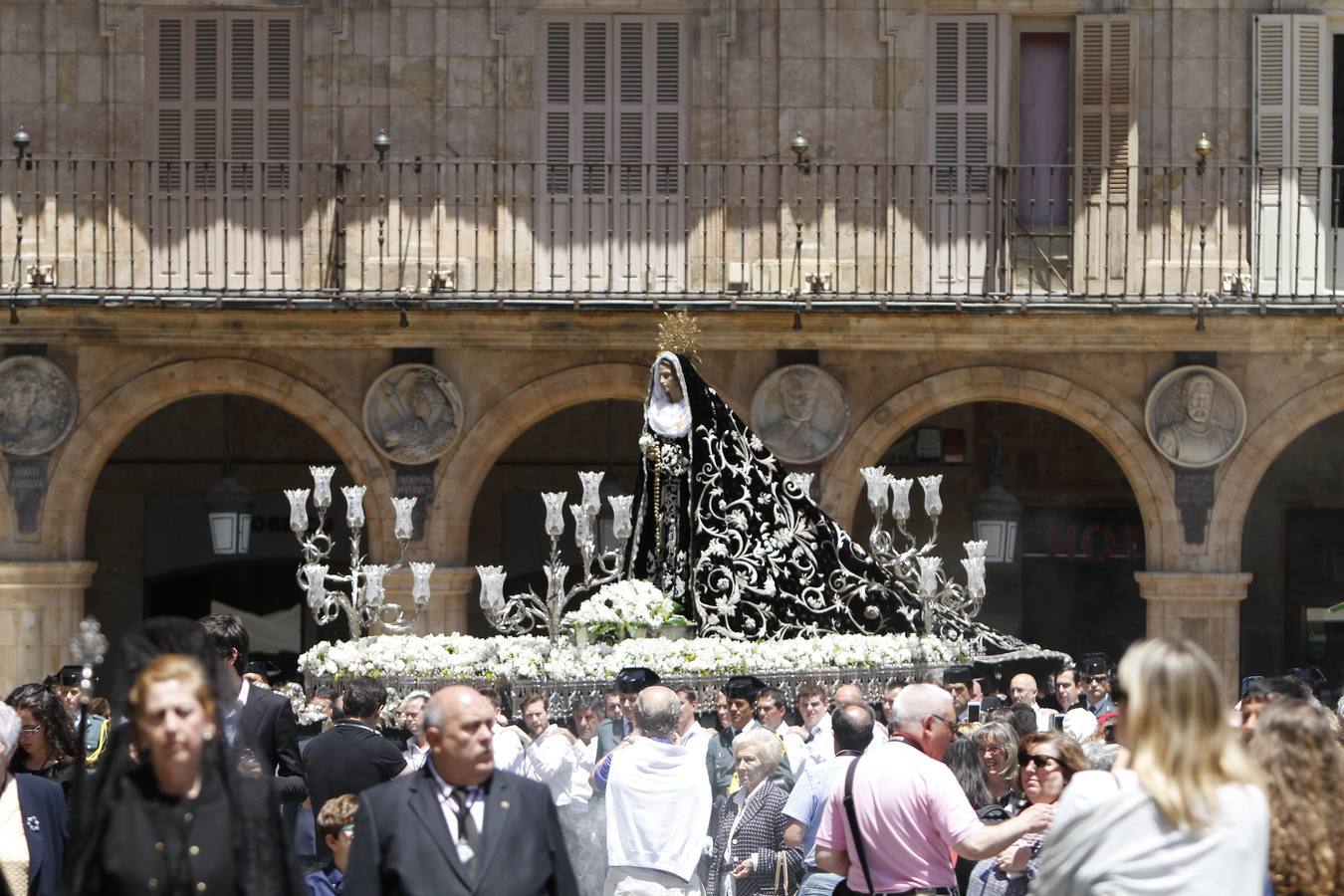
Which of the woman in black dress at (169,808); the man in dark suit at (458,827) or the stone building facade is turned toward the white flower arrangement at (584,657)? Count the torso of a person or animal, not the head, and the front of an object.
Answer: the stone building facade

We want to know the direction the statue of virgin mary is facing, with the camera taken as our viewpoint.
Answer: facing the viewer and to the left of the viewer

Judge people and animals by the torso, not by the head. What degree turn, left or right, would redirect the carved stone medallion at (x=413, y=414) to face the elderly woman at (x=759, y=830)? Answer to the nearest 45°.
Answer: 0° — it already faces them

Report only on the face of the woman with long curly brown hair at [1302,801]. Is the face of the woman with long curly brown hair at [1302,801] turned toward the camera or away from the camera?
away from the camera

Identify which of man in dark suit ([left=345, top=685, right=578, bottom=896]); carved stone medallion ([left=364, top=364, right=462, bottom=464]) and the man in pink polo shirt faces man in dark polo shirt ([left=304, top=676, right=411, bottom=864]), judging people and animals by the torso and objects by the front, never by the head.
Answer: the carved stone medallion

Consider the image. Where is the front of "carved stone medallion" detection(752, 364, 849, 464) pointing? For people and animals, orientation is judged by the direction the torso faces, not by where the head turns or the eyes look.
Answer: toward the camera

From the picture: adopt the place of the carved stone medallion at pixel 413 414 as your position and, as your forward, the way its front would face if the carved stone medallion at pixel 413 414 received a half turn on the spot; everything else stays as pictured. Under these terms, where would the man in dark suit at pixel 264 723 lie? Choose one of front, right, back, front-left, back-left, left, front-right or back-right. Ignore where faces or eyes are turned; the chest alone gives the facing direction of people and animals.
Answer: back

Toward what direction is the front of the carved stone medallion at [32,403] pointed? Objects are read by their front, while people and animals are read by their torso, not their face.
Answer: toward the camera

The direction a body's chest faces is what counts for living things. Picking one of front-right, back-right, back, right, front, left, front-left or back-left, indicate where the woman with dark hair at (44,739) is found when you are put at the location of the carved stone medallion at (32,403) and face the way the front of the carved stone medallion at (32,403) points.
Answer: front

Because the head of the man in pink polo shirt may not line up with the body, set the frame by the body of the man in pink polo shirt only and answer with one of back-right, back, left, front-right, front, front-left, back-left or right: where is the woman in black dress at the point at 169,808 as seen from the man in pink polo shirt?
back

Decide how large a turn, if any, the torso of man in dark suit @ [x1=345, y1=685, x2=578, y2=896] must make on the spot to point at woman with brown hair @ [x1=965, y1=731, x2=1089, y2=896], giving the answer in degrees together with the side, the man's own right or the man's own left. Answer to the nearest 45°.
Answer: approximately 135° to the man's own left
